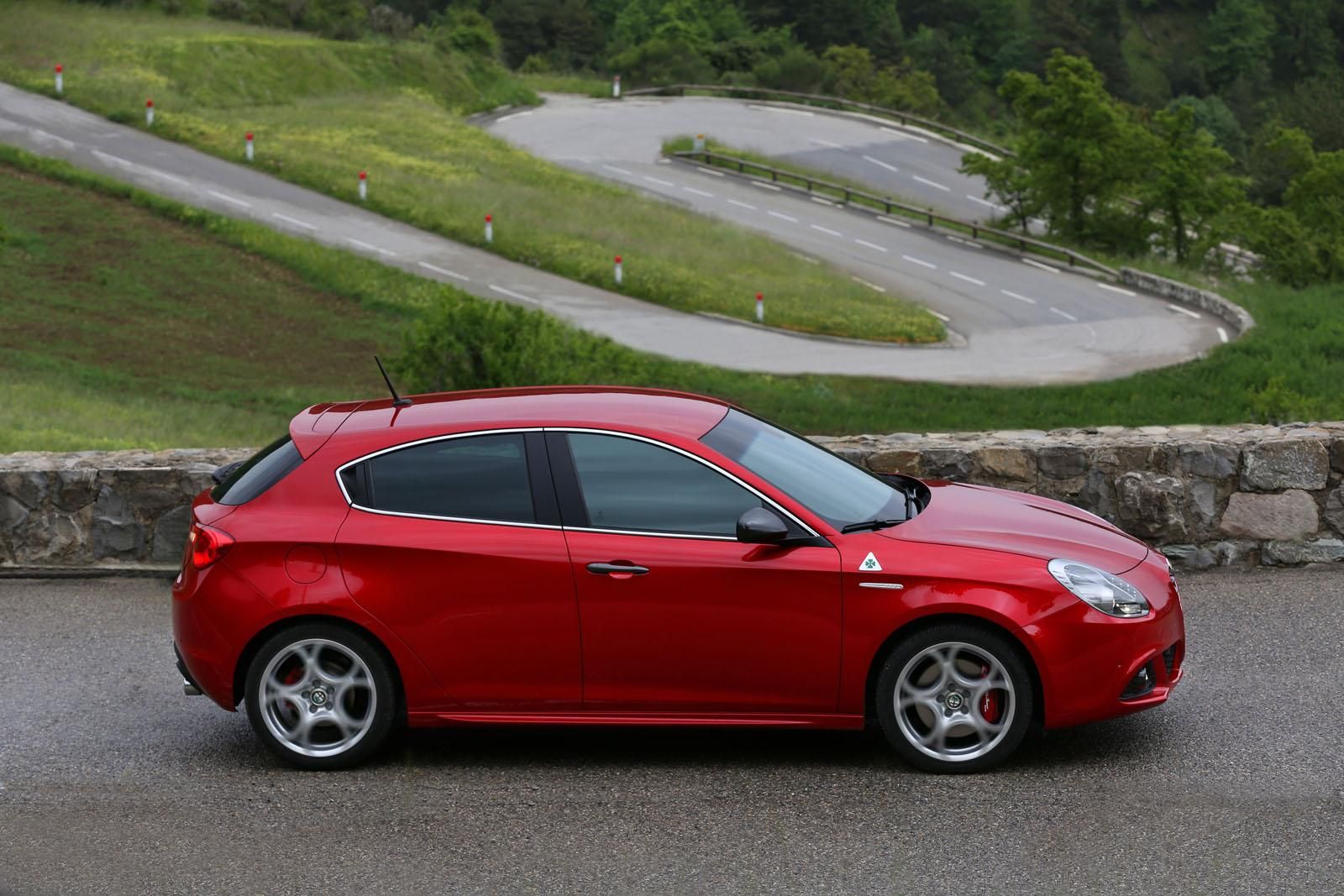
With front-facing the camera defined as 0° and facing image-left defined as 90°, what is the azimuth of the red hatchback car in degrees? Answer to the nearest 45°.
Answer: approximately 270°

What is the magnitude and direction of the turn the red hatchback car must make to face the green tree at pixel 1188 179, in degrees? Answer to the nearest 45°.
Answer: approximately 90° to its left

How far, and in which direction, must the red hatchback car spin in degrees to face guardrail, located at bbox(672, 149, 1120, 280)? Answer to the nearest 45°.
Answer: approximately 90° to its left
